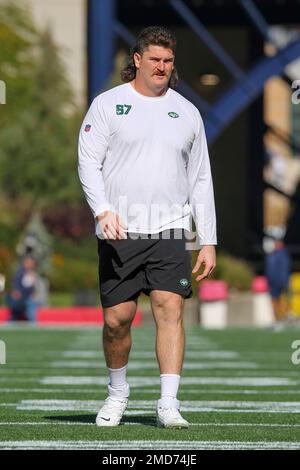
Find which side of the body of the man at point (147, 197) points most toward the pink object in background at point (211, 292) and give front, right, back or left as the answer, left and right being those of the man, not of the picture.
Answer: back

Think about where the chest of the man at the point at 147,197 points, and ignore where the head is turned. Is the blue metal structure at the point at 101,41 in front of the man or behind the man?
behind

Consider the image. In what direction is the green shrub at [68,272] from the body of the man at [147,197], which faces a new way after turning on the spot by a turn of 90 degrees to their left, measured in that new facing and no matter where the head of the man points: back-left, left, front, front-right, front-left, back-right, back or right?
left

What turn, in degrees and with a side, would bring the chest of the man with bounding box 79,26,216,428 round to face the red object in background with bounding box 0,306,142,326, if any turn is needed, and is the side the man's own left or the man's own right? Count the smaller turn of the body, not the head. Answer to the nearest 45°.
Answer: approximately 180°

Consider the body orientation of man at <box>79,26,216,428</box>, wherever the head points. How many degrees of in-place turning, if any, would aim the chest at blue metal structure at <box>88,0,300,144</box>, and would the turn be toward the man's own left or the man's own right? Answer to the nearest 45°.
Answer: approximately 180°

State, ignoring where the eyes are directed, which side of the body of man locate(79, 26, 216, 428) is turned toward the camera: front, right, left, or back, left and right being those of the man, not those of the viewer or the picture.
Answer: front

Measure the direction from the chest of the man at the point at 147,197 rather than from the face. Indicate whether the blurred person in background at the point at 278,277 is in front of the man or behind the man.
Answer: behind

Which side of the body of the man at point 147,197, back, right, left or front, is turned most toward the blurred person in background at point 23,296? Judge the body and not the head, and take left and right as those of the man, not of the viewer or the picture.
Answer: back
